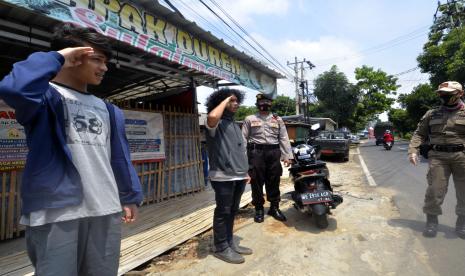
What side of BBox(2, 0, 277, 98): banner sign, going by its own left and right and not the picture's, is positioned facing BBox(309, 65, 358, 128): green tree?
left

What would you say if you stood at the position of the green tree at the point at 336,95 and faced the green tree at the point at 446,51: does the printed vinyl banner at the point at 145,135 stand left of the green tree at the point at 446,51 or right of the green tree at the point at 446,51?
right

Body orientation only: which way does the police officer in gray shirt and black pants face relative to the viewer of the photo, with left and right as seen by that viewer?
facing the viewer

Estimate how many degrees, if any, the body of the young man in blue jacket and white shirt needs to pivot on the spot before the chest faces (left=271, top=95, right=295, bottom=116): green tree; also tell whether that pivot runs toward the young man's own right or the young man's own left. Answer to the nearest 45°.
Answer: approximately 90° to the young man's own left

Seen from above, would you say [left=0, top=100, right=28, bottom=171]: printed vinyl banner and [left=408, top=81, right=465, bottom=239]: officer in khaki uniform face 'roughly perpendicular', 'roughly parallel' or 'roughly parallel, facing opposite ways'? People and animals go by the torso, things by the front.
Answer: roughly perpendicular

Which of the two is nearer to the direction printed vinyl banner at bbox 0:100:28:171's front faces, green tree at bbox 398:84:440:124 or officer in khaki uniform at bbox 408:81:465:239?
the officer in khaki uniform

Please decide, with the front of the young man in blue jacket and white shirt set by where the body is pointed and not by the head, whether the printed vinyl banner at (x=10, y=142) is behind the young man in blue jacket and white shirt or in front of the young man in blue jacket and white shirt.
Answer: behind

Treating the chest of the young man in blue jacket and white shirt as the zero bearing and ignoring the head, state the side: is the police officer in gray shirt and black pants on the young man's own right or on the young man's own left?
on the young man's own left

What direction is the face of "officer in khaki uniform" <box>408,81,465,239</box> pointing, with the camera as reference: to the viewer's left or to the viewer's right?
to the viewer's left

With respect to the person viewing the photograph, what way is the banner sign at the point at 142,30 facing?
facing the viewer and to the right of the viewer

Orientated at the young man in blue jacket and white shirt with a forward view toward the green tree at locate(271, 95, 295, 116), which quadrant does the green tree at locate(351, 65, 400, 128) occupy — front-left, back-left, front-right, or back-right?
front-right

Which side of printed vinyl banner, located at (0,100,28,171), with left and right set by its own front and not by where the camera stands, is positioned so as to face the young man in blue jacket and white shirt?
front
